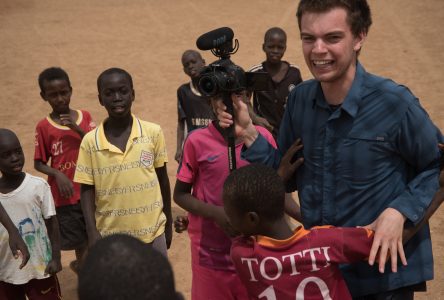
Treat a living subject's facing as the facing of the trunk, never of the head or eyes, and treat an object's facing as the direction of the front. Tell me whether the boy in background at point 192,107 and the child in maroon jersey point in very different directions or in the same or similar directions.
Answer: very different directions

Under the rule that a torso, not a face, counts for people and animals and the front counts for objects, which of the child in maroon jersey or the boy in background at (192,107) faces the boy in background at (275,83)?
the child in maroon jersey

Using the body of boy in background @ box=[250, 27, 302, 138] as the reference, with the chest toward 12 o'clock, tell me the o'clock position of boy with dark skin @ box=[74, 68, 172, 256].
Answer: The boy with dark skin is roughly at 1 o'clock from the boy in background.

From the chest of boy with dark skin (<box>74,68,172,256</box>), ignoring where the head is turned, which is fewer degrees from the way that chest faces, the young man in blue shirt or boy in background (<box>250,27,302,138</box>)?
the young man in blue shirt

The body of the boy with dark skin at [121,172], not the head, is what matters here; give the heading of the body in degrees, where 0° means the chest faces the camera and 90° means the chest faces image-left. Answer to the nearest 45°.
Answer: approximately 0°

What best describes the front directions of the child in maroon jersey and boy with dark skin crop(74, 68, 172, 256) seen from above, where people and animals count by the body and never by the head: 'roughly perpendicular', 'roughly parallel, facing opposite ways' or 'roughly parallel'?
roughly parallel, facing opposite ways

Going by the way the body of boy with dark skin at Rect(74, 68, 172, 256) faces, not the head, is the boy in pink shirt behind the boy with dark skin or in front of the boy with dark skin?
in front

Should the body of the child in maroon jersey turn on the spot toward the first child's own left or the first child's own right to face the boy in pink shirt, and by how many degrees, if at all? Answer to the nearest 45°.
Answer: approximately 45° to the first child's own left

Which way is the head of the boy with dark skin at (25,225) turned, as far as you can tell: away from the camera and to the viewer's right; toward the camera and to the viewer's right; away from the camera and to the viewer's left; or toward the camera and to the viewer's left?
toward the camera and to the viewer's right

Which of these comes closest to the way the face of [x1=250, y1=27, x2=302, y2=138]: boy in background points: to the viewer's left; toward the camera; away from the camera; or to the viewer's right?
toward the camera

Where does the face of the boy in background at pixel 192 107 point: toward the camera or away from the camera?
toward the camera

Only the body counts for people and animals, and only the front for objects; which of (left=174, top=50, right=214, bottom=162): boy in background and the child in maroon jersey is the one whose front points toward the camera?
the boy in background

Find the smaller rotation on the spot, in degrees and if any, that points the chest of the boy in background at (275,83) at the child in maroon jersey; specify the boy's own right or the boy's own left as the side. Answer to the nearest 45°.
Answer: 0° — they already face them

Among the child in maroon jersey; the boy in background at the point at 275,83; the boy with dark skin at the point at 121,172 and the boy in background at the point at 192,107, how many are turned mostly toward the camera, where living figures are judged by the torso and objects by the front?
3

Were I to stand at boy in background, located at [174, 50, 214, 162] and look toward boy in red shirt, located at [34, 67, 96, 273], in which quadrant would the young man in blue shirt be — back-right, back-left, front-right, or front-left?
front-left

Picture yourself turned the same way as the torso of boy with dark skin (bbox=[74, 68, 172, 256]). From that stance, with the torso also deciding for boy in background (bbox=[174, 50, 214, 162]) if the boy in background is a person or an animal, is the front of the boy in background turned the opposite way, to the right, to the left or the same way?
the same way

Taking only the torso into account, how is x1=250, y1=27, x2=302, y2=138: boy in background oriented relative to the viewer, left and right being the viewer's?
facing the viewer

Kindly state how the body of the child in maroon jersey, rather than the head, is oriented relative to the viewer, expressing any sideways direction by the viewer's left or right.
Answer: facing away from the viewer

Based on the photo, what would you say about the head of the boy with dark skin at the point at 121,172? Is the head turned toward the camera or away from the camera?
toward the camera

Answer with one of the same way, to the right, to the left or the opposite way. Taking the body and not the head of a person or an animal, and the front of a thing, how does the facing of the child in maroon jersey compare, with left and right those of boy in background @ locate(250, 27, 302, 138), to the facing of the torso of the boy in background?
the opposite way

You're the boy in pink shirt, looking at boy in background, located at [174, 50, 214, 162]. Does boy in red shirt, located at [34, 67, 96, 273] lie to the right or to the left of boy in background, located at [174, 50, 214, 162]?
left
